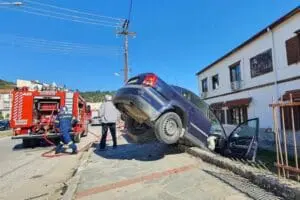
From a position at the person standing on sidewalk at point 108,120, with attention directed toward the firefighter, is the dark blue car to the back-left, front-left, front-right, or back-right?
back-left

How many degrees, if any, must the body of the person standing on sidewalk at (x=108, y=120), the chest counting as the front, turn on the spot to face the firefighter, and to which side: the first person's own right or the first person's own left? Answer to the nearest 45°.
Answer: approximately 90° to the first person's own left

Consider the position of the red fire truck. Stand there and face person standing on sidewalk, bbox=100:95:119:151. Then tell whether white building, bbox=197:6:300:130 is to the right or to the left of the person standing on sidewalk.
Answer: left

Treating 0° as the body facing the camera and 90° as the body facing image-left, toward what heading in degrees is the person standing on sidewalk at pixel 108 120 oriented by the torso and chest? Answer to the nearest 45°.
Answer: approximately 180°

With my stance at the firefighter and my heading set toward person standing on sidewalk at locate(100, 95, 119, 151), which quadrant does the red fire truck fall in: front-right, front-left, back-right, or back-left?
back-left
